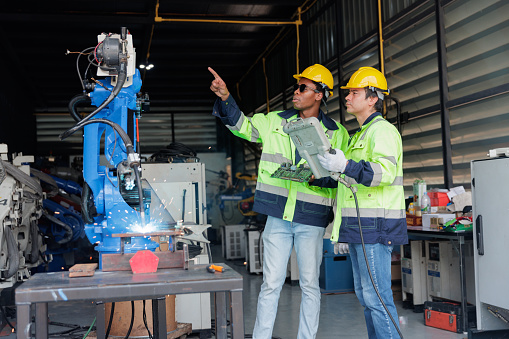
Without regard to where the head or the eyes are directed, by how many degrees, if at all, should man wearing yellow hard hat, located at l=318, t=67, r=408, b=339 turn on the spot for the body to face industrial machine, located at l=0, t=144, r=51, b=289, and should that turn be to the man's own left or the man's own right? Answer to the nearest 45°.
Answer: approximately 45° to the man's own right

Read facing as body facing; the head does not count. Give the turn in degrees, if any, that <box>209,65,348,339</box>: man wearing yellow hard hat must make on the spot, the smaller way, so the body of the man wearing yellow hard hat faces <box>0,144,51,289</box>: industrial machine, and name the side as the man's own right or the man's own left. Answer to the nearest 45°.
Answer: approximately 90° to the man's own right

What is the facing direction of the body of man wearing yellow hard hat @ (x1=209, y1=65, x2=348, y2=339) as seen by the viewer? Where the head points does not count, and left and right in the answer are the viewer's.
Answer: facing the viewer and to the left of the viewer

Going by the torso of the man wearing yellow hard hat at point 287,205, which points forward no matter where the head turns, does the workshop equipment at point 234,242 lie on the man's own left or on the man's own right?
on the man's own right

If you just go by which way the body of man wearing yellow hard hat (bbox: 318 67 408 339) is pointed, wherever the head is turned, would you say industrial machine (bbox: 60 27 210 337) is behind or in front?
in front

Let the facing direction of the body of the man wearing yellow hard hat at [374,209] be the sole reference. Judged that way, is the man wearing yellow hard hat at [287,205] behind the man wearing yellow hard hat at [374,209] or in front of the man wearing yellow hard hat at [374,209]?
in front

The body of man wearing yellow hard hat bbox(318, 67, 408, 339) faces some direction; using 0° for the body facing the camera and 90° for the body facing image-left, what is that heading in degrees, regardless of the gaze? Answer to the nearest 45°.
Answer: approximately 90°

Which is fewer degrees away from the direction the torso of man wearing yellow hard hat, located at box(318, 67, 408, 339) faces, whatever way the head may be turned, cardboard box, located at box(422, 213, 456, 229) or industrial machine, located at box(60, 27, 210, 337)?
the industrial machine

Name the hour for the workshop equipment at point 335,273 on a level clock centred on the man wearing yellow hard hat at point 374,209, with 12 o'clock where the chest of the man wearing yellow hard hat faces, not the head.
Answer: The workshop equipment is roughly at 3 o'clock from the man wearing yellow hard hat.

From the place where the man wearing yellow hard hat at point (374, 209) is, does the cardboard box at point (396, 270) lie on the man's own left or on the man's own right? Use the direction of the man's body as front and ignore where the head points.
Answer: on the man's own right

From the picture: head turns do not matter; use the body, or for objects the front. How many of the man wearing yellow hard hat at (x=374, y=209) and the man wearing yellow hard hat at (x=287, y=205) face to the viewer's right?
0

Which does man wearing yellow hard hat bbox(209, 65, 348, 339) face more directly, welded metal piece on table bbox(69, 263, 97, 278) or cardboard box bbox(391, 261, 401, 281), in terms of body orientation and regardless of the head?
the welded metal piece on table

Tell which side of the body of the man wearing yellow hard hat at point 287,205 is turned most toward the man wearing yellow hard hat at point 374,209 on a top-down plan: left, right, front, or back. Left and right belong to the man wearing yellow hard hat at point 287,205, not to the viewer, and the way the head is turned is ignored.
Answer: left

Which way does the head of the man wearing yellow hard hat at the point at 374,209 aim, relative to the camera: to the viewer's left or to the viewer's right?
to the viewer's left
